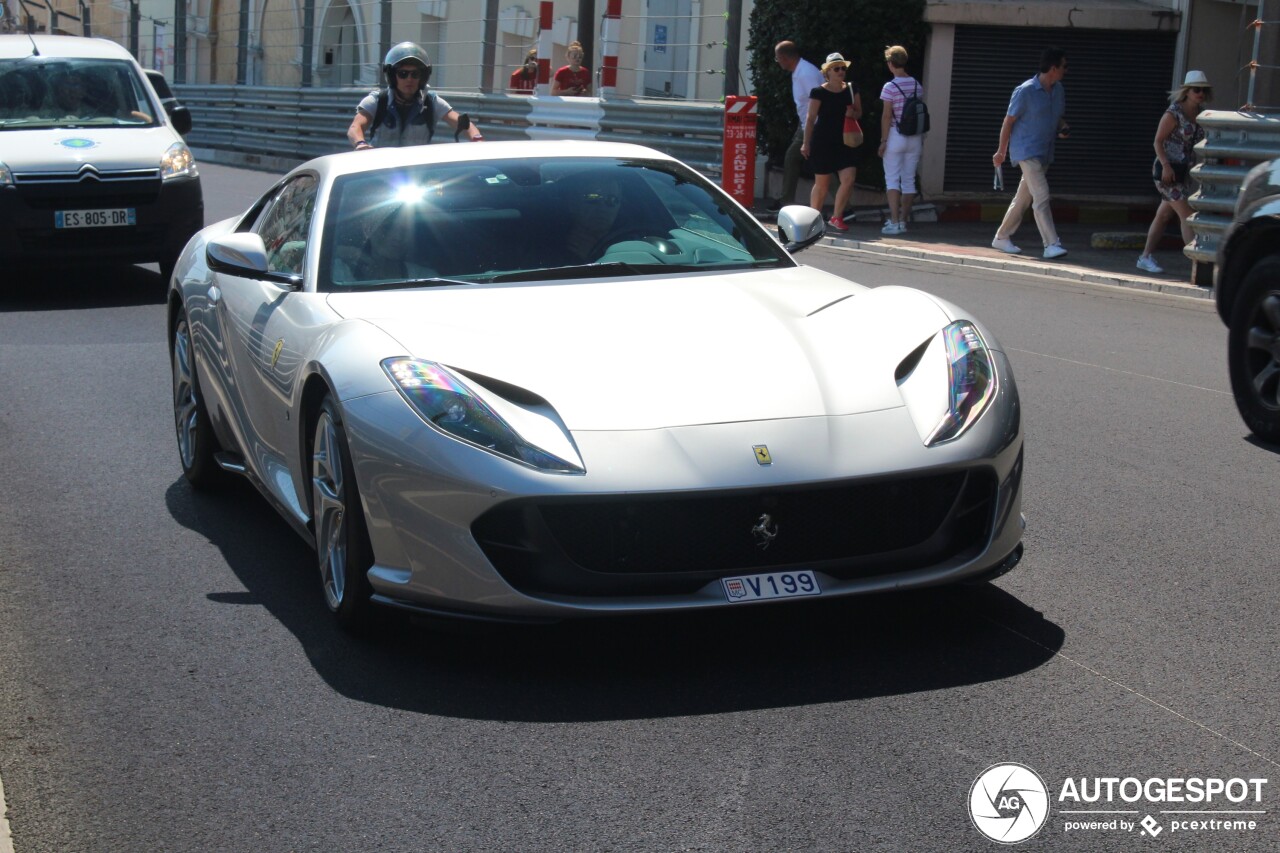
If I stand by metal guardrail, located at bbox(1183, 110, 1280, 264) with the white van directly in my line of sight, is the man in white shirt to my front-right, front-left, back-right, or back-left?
front-right

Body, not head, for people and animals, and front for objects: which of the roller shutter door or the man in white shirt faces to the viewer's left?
the man in white shirt

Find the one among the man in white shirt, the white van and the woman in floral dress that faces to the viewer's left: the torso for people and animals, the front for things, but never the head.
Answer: the man in white shirt

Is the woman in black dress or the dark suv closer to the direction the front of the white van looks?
the dark suv

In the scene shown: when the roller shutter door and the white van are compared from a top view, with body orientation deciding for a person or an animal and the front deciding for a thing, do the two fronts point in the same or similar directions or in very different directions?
same or similar directions

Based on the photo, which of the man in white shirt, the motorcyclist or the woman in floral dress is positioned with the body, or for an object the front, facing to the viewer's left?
the man in white shirt

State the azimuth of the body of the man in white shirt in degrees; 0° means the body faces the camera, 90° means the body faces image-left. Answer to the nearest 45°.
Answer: approximately 90°

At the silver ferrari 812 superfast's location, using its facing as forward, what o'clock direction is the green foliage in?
The green foliage is roughly at 8 o'clock from the silver ferrari 812 superfast.

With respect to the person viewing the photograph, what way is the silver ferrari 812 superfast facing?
facing the viewer and to the right of the viewer

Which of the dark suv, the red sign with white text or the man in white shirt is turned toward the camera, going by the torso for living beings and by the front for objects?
the red sign with white text

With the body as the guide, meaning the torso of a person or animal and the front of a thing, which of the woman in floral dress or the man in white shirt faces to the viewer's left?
the man in white shirt

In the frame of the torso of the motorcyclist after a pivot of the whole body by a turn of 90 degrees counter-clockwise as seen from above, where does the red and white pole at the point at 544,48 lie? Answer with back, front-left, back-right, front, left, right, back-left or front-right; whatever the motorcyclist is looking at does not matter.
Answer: left

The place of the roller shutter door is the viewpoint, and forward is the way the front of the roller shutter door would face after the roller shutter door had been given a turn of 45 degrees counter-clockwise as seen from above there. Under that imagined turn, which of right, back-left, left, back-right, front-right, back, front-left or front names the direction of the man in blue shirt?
front-right

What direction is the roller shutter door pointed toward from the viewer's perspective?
toward the camera

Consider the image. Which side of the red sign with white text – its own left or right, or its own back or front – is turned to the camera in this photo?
front
